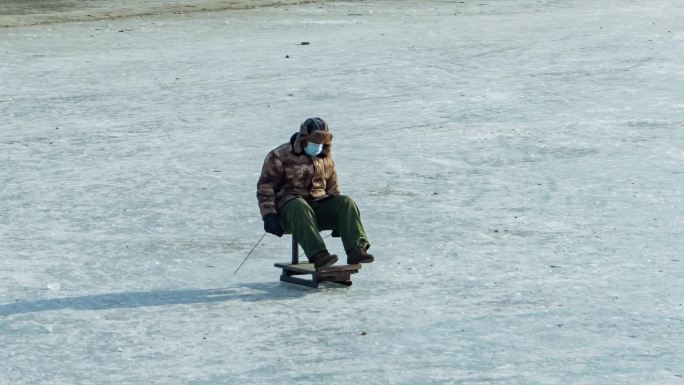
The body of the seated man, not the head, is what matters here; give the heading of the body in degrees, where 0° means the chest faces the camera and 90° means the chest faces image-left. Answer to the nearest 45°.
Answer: approximately 315°
